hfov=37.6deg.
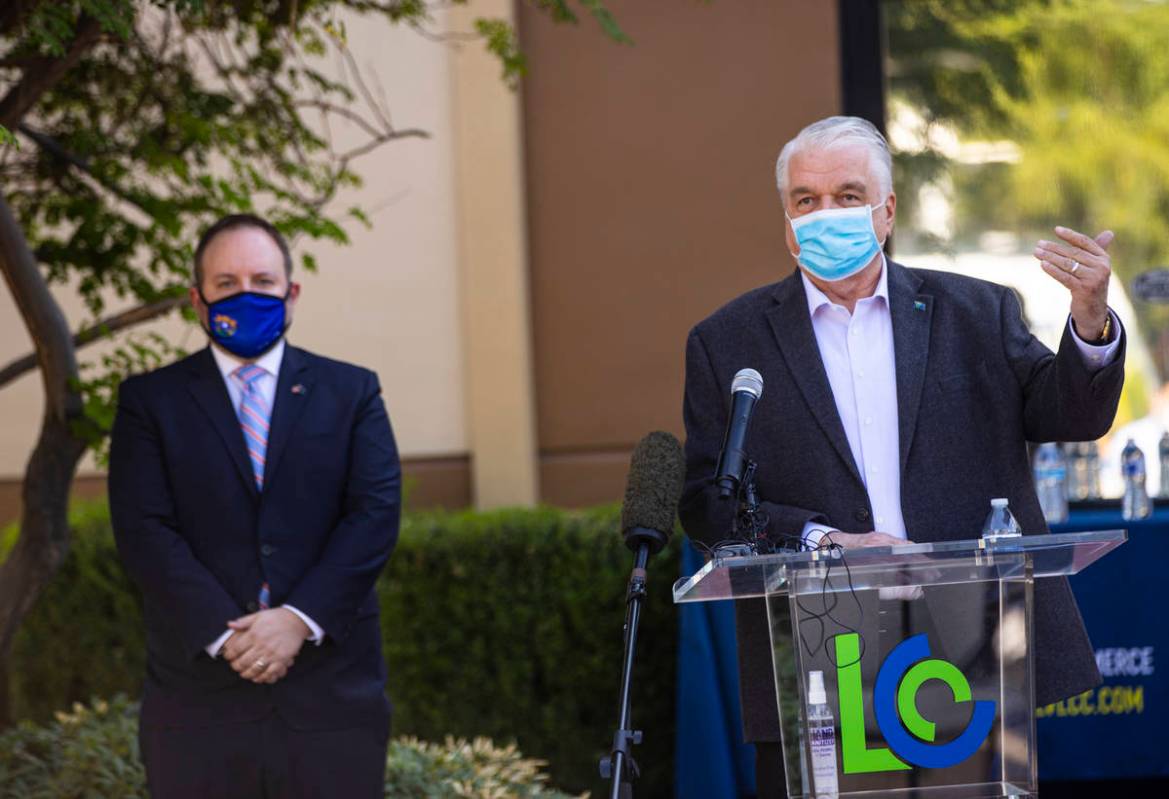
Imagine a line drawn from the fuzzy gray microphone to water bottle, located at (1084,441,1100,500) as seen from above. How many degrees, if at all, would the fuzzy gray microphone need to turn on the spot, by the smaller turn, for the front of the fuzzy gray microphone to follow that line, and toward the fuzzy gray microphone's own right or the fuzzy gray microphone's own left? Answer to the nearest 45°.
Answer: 0° — it already faces it

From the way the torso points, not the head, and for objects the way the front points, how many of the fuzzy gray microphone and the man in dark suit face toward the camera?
1

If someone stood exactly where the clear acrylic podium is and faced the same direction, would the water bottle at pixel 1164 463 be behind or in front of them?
behind

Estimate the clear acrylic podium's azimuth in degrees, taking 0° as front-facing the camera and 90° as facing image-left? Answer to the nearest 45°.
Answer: approximately 0°

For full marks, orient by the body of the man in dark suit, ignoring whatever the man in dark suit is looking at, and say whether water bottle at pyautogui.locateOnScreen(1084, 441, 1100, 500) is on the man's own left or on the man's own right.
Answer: on the man's own left

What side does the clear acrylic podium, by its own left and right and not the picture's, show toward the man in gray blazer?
back
